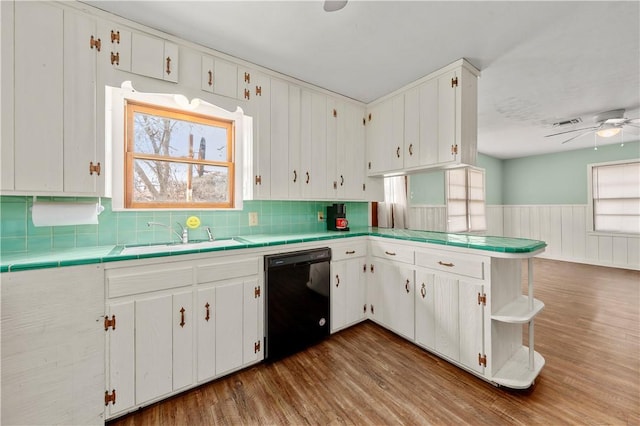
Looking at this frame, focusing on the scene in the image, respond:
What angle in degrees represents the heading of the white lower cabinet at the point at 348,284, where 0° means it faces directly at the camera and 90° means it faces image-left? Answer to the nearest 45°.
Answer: approximately 315°

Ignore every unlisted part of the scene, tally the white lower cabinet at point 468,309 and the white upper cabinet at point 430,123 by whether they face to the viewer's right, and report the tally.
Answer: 0

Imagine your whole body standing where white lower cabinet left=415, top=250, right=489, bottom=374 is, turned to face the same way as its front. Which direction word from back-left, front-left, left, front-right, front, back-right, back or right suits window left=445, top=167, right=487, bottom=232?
back-right

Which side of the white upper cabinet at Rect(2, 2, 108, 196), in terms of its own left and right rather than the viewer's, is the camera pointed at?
front

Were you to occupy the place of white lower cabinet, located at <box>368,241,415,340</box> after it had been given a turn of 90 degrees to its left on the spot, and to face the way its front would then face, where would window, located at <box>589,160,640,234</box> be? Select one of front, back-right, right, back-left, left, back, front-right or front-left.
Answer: left

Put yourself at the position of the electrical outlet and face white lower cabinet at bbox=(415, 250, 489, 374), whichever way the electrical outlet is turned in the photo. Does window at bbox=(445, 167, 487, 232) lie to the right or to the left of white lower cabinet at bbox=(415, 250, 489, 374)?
left

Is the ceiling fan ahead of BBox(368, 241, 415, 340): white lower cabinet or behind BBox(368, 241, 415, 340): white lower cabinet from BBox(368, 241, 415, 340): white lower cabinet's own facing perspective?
behind

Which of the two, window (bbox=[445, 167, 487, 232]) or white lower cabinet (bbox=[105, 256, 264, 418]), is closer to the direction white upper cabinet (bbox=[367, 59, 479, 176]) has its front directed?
the white lower cabinet

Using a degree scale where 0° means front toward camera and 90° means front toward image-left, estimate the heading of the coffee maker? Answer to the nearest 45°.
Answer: approximately 315°
